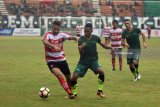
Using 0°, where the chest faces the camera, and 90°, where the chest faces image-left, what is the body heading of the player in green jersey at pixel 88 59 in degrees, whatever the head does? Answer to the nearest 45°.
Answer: approximately 0°

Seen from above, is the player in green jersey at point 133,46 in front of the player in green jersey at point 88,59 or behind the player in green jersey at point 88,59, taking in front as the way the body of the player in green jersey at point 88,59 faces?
behind
